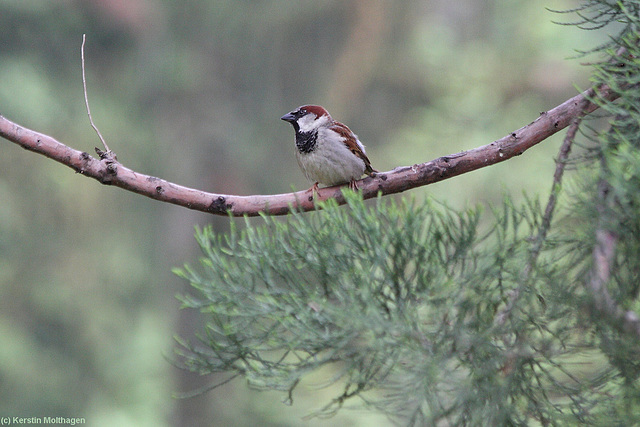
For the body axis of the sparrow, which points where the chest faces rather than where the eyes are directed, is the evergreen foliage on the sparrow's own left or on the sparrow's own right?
on the sparrow's own left

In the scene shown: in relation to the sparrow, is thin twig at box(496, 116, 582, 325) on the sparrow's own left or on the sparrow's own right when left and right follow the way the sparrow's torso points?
on the sparrow's own left

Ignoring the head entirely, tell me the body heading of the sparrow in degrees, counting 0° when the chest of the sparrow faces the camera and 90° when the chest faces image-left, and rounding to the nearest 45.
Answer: approximately 45°
